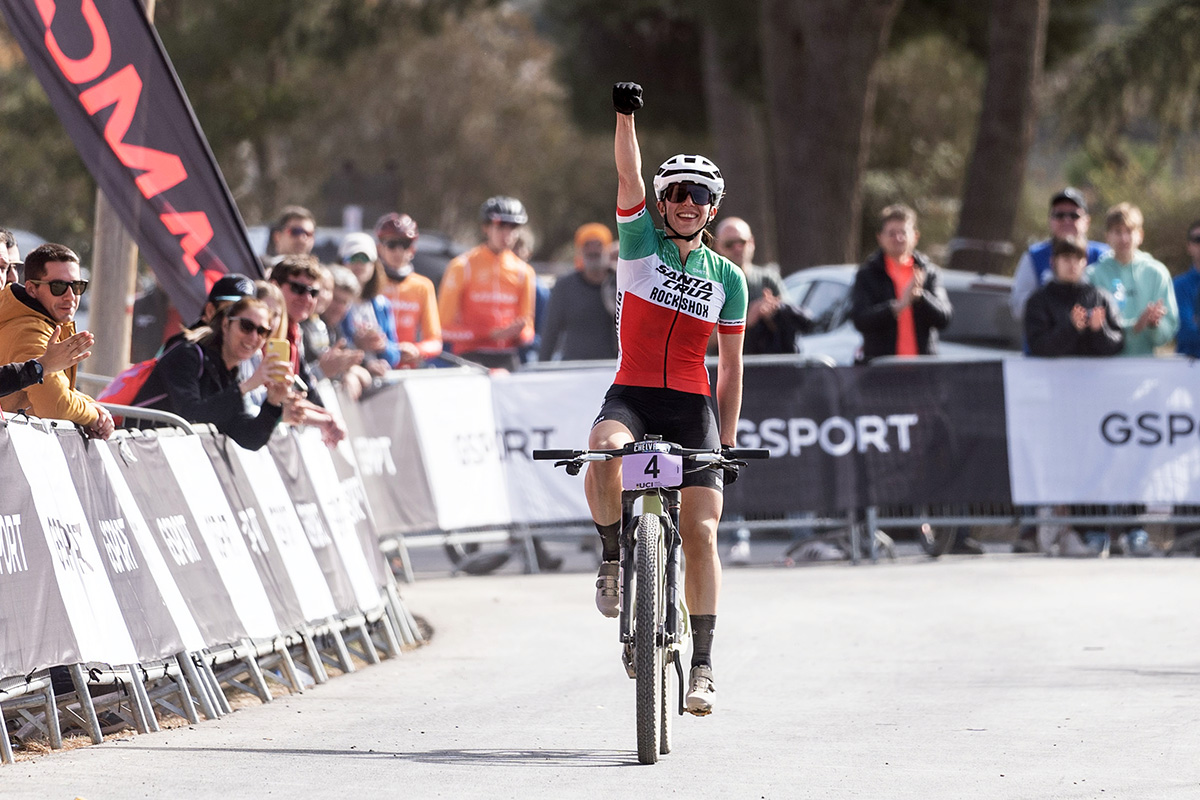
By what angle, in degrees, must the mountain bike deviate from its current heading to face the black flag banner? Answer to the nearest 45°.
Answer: approximately 135° to its right

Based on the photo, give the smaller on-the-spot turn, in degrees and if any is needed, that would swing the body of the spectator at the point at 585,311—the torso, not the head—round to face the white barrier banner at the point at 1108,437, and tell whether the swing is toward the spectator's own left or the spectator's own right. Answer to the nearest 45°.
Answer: approximately 90° to the spectator's own left

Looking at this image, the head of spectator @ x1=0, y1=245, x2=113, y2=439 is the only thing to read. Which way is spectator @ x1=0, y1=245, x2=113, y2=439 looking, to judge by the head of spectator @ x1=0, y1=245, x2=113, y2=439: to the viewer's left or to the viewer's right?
to the viewer's right

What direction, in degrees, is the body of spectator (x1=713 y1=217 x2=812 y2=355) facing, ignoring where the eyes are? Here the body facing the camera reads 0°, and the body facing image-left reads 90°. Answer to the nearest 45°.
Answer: approximately 0°

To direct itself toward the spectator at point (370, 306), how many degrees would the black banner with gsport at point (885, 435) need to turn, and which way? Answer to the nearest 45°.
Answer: approximately 90° to its right

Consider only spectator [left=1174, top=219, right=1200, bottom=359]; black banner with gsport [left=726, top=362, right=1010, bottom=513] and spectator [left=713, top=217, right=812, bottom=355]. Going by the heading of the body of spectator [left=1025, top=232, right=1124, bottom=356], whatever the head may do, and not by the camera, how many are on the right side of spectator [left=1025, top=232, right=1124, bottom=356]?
2

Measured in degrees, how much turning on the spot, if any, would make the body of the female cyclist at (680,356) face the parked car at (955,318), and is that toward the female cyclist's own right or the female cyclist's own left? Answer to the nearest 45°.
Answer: approximately 180°
